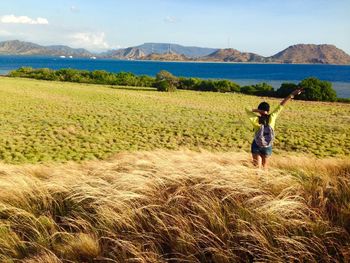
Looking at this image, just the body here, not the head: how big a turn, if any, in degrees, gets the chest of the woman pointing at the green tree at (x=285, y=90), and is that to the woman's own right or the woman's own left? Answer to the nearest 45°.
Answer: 0° — they already face it

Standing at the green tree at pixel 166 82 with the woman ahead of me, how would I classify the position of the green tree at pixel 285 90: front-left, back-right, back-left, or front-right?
front-left

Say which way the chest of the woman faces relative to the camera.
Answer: away from the camera

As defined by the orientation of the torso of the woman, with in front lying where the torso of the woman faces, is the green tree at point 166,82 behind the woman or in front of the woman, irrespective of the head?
in front

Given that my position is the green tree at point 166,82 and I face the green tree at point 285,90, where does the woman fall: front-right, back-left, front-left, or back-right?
front-right

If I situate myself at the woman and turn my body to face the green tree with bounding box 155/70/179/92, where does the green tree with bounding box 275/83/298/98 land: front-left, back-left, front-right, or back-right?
front-right

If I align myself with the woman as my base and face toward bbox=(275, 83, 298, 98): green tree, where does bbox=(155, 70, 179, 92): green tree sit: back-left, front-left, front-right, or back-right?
front-left
